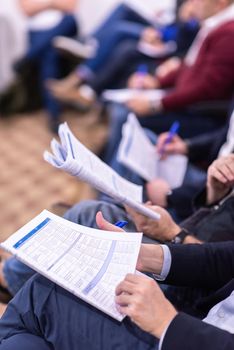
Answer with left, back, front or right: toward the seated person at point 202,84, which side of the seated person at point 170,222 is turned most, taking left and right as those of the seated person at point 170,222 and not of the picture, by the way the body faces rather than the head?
right

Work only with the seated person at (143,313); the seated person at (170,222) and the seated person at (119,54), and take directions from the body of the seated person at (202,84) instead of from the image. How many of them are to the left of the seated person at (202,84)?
2

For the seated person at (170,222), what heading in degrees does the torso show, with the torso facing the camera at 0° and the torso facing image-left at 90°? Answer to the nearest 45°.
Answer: approximately 90°

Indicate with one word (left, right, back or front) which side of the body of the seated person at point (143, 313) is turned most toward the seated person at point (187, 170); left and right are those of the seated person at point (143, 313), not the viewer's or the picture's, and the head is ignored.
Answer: right

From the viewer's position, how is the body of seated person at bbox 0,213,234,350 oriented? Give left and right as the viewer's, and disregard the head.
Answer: facing to the left of the viewer

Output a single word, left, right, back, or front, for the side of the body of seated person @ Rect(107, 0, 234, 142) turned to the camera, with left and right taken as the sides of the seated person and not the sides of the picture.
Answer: left

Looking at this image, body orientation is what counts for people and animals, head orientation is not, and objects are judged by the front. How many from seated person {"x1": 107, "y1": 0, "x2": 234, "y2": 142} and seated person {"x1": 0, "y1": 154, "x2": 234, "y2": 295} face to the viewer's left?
2

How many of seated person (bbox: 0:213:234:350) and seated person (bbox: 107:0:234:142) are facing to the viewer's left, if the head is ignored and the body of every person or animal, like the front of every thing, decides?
2

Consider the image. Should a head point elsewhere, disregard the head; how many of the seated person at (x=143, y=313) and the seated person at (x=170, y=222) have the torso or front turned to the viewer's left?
2
